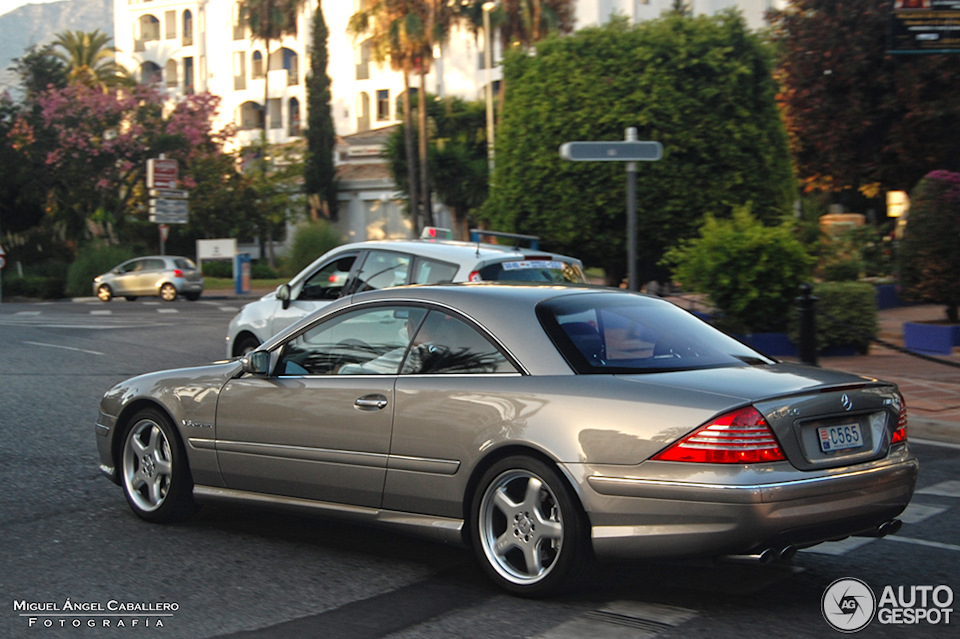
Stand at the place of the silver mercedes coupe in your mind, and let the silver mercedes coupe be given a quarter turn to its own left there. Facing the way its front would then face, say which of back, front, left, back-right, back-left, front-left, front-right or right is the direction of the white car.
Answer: back-right

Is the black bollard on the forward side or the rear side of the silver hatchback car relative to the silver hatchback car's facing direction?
on the rear side

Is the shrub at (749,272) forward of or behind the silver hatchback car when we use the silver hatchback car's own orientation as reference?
behind

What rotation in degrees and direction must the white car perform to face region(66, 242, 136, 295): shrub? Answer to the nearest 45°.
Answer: approximately 45° to its right

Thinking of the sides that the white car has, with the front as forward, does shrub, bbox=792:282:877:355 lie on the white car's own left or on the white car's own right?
on the white car's own right

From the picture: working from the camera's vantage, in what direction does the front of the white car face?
facing away from the viewer and to the left of the viewer

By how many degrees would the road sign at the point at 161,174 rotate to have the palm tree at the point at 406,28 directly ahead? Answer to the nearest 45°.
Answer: approximately 90° to its left

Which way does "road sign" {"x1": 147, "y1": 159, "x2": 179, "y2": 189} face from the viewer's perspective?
toward the camera

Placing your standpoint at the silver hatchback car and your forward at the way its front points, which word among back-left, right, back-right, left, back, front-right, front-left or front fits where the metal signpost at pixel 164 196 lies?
front-right

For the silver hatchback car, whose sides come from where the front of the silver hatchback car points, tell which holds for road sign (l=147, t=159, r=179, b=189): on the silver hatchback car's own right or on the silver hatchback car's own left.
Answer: on the silver hatchback car's own right

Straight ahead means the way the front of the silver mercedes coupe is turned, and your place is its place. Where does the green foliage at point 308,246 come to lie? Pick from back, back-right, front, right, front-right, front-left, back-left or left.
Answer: front-right

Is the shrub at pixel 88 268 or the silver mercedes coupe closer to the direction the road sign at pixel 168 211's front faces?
the silver mercedes coupe

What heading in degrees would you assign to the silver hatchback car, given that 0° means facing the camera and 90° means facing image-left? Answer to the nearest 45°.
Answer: approximately 135°

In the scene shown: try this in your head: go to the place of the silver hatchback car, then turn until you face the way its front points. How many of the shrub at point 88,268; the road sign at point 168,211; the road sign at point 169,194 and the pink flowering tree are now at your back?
0

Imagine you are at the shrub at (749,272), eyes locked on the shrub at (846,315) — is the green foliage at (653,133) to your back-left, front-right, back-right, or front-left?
back-left

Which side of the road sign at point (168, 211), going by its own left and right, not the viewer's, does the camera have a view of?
front

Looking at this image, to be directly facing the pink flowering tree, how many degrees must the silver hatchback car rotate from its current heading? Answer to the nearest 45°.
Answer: approximately 45° to its right

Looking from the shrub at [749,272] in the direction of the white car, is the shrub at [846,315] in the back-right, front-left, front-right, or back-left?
back-left

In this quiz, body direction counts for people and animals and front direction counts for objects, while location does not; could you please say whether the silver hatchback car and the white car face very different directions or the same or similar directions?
same or similar directions
